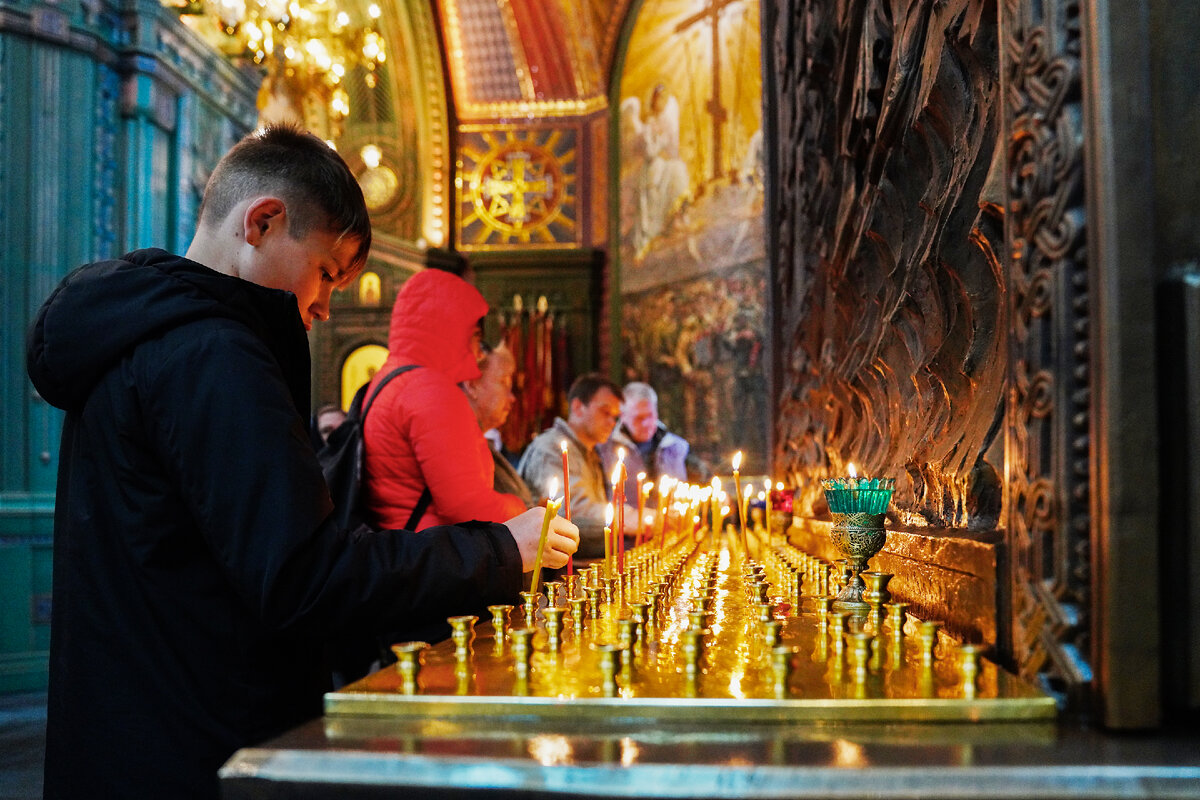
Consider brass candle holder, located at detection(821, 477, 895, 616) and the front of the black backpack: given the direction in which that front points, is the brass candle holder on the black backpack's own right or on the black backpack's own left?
on the black backpack's own left

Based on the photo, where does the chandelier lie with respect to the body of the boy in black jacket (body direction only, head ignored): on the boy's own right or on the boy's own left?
on the boy's own left

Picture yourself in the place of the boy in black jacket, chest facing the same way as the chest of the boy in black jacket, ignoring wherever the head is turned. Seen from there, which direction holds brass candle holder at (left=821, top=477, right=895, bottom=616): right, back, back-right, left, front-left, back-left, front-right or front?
front

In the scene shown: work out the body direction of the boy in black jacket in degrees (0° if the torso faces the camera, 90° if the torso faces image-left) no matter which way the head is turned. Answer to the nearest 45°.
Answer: approximately 270°

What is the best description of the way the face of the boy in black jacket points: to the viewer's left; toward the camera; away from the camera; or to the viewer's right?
to the viewer's right

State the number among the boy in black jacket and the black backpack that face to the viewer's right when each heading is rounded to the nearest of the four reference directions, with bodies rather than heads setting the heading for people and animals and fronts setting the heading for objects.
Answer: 1

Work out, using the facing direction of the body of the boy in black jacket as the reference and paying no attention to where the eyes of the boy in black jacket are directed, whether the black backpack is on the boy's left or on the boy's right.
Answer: on the boy's left

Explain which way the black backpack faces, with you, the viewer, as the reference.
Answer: facing to the left of the viewer

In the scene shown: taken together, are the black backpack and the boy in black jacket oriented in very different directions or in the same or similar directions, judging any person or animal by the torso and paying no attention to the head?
very different directions
